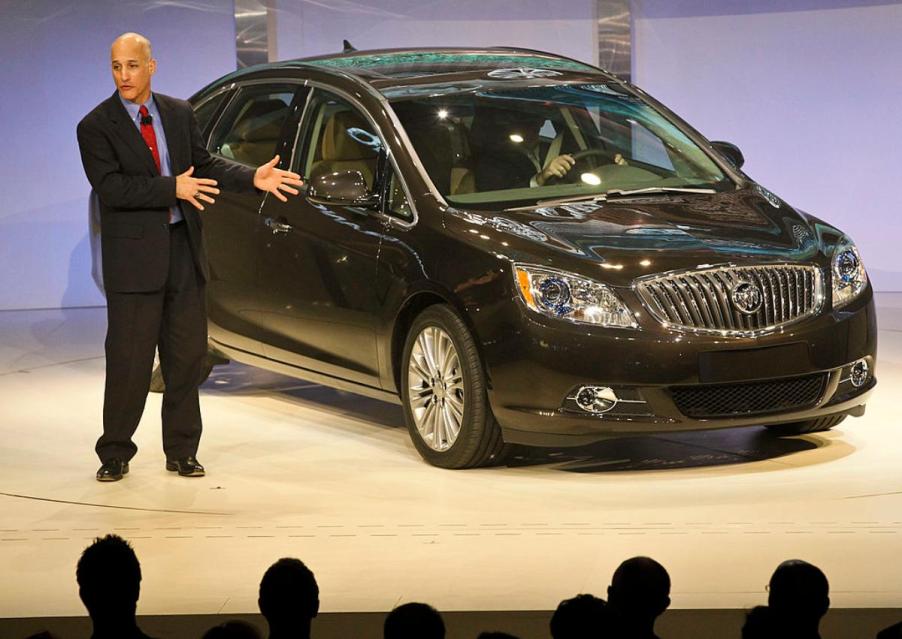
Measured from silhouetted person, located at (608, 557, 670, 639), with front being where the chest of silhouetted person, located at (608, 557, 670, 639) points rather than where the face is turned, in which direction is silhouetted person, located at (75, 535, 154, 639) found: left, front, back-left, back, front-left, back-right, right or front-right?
left

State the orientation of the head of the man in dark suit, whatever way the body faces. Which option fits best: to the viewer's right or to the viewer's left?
to the viewer's left

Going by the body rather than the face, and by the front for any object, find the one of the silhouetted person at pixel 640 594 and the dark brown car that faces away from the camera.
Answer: the silhouetted person

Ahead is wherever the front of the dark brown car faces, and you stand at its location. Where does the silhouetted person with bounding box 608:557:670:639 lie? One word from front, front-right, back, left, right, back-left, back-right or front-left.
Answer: front-right

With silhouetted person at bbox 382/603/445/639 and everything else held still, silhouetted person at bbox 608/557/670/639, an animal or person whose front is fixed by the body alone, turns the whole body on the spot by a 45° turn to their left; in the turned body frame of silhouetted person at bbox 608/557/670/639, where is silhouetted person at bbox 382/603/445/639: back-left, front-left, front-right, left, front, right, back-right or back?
left

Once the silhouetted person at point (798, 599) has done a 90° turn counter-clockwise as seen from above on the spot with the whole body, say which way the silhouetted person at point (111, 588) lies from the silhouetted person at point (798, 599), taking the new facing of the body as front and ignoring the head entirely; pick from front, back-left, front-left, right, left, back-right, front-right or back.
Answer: front

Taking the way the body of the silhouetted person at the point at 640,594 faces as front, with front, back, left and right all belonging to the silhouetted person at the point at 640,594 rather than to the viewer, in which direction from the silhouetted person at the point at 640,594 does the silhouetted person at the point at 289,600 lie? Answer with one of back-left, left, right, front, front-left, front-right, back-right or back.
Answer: left

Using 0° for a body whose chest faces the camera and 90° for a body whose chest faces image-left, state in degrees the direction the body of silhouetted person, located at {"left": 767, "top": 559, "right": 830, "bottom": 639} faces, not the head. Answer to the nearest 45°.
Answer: approximately 180°

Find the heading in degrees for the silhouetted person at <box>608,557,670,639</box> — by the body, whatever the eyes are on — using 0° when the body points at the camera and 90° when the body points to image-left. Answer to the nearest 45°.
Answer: approximately 180°

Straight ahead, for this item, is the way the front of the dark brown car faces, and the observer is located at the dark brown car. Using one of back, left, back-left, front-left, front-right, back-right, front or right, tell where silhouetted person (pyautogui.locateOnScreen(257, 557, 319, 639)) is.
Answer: front-right

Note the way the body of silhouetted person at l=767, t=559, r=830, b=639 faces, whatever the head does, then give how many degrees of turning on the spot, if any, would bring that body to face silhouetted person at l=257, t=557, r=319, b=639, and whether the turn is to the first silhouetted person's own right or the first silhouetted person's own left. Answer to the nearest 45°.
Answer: approximately 90° to the first silhouetted person's own left
